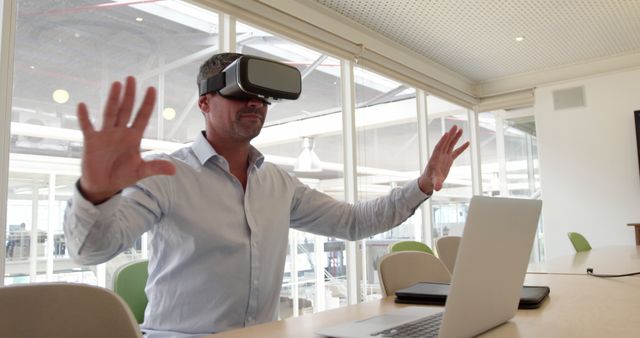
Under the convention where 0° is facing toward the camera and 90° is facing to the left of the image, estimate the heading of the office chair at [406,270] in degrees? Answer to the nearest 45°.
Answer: approximately 315°

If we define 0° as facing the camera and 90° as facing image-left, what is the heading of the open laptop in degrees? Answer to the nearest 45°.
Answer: approximately 135°

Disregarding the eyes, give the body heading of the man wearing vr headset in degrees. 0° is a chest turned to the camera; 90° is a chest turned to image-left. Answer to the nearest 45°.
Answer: approximately 315°

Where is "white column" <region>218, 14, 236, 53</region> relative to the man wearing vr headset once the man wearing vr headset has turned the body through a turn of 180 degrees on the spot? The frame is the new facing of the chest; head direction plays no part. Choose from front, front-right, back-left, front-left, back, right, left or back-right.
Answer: front-right

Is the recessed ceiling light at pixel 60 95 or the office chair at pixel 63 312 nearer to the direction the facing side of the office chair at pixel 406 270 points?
the office chair

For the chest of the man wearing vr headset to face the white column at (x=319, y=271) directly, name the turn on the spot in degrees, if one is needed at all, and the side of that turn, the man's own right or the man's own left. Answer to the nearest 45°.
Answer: approximately 135° to the man's own left

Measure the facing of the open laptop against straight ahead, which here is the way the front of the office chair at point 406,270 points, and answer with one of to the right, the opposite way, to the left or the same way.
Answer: the opposite way

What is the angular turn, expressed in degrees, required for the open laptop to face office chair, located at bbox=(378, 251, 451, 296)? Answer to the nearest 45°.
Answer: approximately 45° to its right

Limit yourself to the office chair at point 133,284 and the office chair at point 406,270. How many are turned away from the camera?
0

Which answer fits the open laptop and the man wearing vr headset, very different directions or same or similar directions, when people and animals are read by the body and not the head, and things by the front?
very different directions

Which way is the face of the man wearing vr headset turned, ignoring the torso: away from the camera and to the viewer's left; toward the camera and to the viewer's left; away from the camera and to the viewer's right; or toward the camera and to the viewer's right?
toward the camera and to the viewer's right

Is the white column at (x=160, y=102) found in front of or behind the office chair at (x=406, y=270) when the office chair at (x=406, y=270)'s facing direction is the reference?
behind

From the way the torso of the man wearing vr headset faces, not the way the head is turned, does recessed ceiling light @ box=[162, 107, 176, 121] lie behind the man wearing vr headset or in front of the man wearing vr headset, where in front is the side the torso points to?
behind

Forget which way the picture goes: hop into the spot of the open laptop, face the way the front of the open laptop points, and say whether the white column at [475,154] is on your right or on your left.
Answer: on your right
